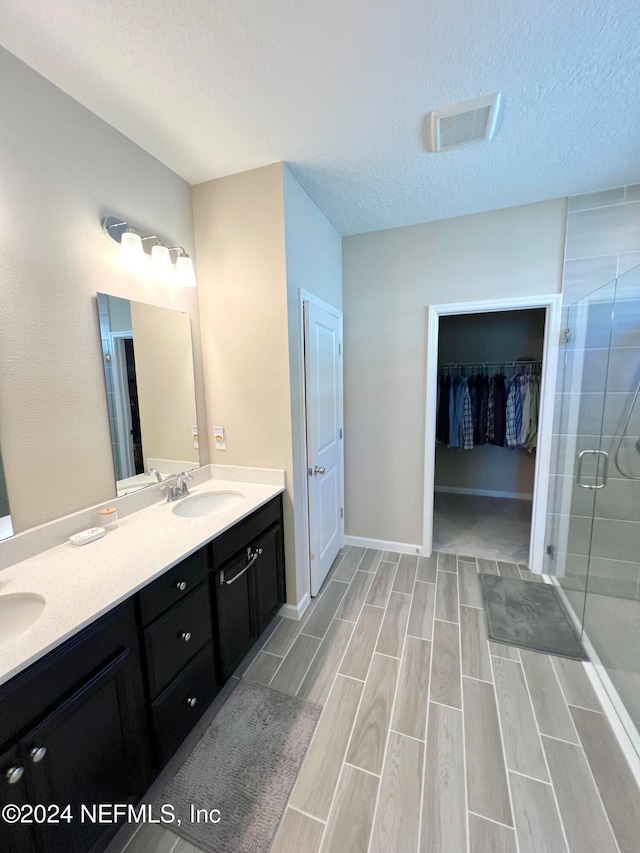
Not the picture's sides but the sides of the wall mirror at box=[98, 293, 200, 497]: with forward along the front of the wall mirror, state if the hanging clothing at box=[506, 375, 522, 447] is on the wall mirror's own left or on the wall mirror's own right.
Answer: on the wall mirror's own left

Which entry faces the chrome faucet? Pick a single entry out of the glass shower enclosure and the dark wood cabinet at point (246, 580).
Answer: the glass shower enclosure

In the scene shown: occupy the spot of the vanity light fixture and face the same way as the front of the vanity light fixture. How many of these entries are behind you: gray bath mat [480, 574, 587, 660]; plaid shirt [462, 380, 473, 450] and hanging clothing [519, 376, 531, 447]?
0

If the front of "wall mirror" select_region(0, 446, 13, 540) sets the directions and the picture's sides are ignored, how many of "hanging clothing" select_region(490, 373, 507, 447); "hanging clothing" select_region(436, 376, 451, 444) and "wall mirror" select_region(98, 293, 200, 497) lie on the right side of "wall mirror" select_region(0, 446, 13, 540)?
0

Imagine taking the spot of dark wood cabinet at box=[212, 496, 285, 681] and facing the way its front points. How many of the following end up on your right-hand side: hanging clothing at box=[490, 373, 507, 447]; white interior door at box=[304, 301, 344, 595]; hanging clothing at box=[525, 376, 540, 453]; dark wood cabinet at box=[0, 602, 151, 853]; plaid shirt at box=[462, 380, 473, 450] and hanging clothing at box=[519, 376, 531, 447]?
1

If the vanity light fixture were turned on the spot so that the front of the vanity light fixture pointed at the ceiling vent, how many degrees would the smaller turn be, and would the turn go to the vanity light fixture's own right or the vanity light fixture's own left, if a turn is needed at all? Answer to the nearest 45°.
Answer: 0° — it already faces it

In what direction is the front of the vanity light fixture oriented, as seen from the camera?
facing the viewer and to the right of the viewer

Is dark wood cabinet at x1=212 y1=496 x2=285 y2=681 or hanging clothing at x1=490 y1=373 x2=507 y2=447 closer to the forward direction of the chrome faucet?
the dark wood cabinet

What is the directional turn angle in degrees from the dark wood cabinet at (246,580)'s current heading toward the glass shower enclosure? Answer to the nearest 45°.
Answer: approximately 45° to its left

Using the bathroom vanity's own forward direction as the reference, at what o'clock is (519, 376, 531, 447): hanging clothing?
The hanging clothing is roughly at 10 o'clock from the bathroom vanity.

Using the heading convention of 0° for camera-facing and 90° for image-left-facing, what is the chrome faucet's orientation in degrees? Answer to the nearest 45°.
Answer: approximately 315°

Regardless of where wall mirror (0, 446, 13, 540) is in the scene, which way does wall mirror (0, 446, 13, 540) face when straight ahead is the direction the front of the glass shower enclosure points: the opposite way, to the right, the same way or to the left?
the opposite way

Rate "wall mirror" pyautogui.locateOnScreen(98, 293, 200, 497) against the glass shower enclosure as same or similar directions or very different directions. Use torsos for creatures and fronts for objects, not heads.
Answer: very different directions

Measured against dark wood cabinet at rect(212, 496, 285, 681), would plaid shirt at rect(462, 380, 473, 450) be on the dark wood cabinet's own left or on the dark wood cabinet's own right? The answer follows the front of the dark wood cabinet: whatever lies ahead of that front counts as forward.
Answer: on the dark wood cabinet's own left

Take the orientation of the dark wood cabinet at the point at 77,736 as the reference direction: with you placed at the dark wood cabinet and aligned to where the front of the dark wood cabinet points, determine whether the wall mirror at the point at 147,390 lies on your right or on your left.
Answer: on your left

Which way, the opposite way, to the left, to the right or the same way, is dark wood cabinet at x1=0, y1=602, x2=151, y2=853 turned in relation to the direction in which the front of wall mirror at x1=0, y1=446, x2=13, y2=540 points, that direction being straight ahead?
the same way

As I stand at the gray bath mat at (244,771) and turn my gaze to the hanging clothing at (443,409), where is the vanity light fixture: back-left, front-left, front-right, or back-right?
front-left

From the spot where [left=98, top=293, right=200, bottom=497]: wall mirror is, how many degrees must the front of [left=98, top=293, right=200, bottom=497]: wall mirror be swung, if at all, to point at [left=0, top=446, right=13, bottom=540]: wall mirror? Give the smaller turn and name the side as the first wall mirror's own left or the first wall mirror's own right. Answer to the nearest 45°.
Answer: approximately 90° to the first wall mirror's own right

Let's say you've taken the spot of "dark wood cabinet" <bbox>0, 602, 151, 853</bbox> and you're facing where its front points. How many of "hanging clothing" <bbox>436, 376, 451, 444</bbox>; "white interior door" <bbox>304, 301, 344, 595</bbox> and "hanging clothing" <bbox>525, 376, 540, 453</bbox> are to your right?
0

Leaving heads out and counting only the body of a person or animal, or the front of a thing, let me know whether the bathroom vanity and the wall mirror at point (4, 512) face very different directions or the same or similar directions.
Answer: same or similar directions

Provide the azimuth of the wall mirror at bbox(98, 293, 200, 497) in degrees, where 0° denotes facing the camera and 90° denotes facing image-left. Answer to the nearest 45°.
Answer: approximately 315°

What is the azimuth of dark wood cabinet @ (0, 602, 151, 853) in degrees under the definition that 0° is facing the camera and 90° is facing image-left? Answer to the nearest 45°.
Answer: approximately 315°

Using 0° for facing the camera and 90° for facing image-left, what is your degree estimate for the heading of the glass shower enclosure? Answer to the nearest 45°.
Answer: approximately 45°
